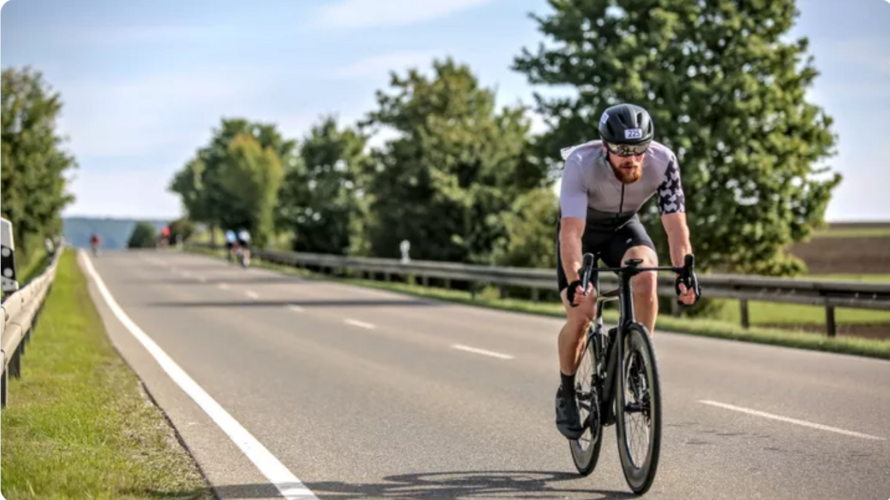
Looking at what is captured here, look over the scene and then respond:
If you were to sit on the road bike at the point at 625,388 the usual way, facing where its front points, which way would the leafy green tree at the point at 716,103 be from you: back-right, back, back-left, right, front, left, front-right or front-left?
back

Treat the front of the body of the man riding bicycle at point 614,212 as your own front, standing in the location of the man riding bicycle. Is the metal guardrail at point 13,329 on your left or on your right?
on your right

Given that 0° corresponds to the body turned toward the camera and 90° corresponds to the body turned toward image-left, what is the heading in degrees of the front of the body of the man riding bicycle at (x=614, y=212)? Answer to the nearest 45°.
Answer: approximately 0°

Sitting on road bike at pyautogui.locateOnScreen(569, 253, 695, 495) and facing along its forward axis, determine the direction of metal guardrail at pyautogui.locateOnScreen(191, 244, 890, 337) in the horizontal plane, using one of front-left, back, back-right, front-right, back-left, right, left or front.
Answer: back

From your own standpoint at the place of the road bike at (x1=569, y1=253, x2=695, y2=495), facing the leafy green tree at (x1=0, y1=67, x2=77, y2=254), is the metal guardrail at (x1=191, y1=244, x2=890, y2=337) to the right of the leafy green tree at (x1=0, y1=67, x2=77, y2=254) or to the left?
right

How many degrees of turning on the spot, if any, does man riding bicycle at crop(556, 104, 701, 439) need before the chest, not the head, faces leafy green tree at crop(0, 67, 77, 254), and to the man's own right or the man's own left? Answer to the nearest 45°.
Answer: approximately 135° to the man's own right

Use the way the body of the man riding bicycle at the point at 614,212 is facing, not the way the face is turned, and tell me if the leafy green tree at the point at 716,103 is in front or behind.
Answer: behind
